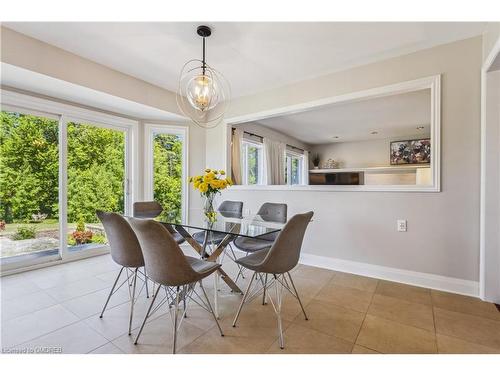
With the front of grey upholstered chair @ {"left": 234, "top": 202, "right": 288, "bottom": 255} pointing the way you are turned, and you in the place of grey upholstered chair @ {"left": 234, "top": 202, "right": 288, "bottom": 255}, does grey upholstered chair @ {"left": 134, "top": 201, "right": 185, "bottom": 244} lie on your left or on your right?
on your right

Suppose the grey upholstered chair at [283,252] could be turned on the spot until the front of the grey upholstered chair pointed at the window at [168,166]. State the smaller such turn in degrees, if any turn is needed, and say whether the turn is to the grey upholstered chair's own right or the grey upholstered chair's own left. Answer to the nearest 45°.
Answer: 0° — it already faces it

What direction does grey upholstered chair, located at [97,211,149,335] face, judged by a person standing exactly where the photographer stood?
facing away from the viewer and to the right of the viewer

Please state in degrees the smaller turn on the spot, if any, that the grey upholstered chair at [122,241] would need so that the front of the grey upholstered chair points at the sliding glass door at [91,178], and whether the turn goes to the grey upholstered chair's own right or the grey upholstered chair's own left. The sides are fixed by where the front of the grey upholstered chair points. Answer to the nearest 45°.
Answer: approximately 45° to the grey upholstered chair's own left

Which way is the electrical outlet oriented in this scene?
toward the camera

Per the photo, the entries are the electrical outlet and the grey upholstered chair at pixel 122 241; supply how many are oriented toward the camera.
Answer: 1

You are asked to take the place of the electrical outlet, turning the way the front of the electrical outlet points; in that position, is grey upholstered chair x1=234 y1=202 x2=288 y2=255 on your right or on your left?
on your right

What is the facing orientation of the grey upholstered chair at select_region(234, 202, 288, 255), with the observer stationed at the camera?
facing the viewer and to the left of the viewer

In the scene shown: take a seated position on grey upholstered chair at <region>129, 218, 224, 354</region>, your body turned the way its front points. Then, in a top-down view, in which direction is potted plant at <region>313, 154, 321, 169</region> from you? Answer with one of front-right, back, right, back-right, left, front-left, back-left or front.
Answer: front

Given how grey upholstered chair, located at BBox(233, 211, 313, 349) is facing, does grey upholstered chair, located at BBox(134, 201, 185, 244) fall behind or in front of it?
in front

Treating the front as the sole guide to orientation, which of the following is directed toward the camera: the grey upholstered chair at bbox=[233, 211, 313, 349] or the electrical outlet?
the electrical outlet

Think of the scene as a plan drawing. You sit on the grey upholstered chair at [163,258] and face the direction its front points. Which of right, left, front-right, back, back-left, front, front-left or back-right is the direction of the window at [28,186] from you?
left

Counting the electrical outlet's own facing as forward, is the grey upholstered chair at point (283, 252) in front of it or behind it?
in front

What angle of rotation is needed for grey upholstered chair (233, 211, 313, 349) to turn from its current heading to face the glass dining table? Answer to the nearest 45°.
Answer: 0° — it already faces it

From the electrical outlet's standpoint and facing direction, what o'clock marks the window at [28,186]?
The window is roughly at 2 o'clock from the electrical outlet.

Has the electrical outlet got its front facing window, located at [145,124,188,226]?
no

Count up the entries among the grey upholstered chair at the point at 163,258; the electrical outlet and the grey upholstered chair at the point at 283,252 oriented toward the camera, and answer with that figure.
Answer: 1

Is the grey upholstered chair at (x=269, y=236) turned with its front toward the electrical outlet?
no

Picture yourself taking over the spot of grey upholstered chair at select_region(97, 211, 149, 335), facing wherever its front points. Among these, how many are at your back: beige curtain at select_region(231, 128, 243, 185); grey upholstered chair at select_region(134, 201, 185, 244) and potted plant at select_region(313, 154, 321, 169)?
0

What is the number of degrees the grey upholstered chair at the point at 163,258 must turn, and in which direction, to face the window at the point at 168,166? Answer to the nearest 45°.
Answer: approximately 45° to its left

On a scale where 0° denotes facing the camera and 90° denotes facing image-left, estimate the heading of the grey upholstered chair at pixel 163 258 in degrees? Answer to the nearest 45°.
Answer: approximately 225°
